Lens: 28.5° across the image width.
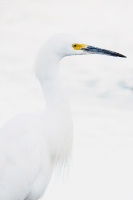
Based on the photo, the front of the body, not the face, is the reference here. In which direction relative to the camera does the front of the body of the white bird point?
to the viewer's right
